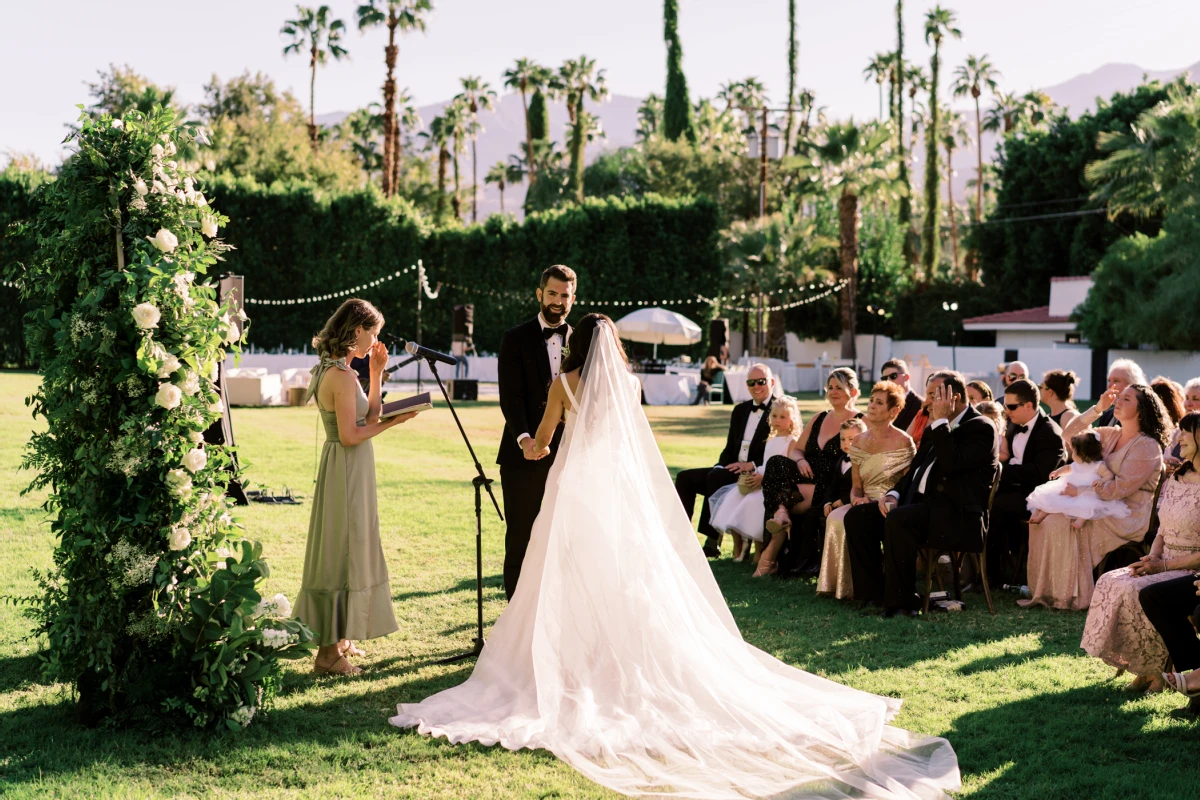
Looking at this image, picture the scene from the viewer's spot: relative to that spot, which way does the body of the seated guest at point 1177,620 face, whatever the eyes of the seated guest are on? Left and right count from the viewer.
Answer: facing to the left of the viewer

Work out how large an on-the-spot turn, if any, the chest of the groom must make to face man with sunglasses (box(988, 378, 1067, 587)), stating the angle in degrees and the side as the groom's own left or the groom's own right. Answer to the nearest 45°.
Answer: approximately 90° to the groom's own left

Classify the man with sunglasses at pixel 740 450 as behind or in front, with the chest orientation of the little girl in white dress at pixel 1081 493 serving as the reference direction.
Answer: in front

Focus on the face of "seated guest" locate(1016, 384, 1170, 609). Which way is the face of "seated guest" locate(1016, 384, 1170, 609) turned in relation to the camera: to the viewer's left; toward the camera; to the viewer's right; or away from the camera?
to the viewer's left

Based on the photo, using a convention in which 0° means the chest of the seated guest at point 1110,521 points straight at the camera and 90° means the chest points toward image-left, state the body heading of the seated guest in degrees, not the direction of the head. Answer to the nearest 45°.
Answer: approximately 90°

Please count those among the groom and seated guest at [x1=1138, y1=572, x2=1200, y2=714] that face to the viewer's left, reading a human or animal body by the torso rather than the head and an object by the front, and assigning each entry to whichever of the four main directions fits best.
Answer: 1

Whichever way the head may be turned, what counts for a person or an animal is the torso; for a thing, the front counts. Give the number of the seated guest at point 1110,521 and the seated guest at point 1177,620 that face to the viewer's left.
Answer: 2

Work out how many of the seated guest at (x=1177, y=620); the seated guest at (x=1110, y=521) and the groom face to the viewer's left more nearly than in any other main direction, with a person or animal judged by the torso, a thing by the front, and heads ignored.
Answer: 2

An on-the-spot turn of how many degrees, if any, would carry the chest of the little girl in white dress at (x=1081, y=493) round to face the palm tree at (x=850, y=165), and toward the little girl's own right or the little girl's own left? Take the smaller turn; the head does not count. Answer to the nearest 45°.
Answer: approximately 45° to the little girl's own right

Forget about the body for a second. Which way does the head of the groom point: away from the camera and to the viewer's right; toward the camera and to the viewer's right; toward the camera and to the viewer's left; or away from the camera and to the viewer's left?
toward the camera and to the viewer's right

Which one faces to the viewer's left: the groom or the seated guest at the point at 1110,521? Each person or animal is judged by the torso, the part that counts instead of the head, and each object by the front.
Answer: the seated guest

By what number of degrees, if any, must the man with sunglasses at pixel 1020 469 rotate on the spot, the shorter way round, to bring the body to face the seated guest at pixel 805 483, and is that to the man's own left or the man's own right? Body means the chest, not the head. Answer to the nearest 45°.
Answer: approximately 45° to the man's own right

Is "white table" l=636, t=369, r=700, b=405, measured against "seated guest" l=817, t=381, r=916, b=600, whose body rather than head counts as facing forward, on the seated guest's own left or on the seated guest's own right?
on the seated guest's own right

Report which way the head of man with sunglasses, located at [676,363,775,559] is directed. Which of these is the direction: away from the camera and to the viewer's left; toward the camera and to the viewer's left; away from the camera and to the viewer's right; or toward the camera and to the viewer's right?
toward the camera and to the viewer's left

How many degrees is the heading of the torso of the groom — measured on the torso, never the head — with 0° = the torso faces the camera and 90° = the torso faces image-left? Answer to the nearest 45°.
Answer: approximately 315°

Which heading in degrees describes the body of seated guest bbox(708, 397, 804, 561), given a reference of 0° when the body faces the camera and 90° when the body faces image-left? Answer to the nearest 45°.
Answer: approximately 45°
